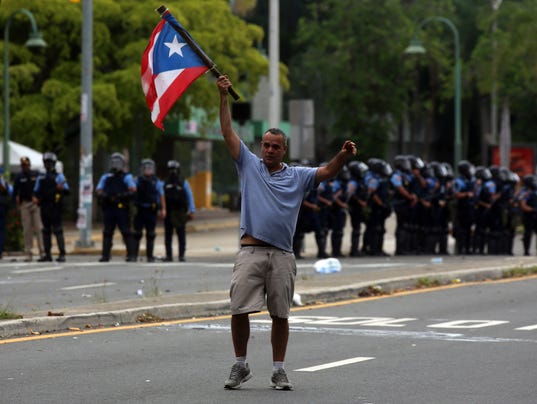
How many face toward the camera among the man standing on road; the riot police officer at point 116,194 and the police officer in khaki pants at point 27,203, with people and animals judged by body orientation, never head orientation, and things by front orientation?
3

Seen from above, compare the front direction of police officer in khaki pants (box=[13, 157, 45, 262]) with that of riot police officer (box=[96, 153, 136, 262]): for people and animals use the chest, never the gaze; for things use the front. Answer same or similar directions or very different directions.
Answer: same or similar directions

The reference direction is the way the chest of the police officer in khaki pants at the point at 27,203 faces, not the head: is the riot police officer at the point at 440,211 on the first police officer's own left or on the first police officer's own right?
on the first police officer's own left

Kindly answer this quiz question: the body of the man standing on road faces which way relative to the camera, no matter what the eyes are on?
toward the camera

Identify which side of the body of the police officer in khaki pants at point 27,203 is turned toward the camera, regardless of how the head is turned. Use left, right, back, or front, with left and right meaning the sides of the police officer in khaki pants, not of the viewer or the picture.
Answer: front

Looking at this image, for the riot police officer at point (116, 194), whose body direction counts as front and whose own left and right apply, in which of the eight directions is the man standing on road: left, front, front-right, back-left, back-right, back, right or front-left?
front

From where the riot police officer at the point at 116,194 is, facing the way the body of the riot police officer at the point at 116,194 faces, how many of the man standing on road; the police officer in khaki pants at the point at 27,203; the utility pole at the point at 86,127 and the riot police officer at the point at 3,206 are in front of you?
1

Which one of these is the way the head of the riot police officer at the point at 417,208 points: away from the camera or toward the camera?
toward the camera

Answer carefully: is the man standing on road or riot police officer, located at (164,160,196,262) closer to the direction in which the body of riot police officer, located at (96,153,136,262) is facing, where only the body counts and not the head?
the man standing on road

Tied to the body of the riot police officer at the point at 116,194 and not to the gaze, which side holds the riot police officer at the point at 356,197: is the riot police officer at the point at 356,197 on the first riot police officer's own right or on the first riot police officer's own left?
on the first riot police officer's own left

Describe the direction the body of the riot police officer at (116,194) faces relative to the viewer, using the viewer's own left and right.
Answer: facing the viewer

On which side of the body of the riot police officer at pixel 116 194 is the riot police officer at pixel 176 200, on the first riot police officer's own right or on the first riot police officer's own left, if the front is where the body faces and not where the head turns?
on the first riot police officer's own left

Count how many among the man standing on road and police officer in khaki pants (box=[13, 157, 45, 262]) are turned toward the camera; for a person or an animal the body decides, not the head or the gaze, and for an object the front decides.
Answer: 2

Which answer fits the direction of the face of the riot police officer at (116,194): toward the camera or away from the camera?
toward the camera

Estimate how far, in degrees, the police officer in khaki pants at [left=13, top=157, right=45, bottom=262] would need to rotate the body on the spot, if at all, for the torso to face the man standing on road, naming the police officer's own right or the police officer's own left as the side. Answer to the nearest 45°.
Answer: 0° — they already face them
